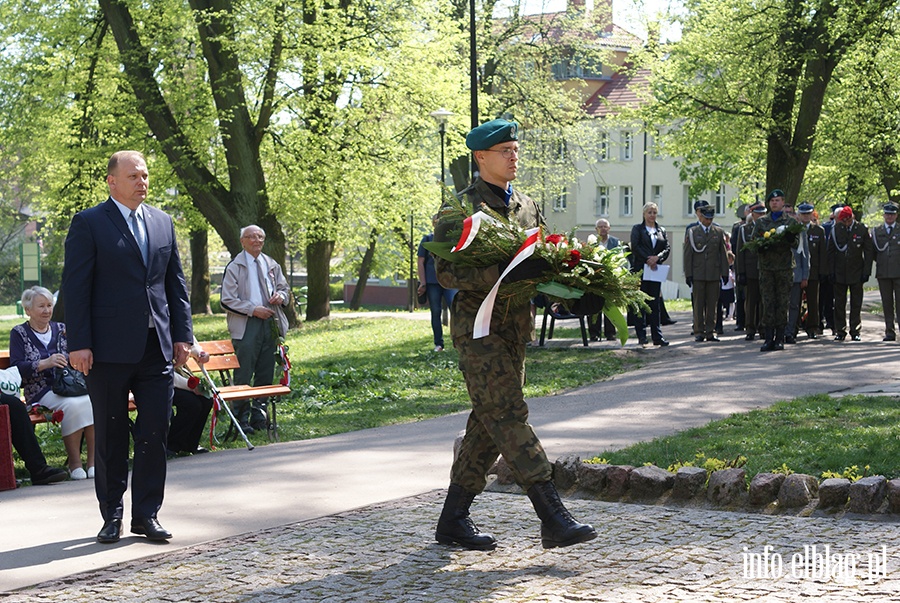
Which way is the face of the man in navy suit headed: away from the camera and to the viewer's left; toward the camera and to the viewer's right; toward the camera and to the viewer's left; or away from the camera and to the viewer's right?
toward the camera and to the viewer's right

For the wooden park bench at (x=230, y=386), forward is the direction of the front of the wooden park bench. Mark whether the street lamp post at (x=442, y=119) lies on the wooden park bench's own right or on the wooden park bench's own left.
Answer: on the wooden park bench's own left

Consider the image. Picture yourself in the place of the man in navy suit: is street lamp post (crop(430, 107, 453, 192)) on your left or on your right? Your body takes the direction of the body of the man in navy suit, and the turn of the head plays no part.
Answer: on your left

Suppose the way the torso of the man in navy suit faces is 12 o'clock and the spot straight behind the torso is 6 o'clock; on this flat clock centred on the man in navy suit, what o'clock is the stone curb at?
The stone curb is roughly at 11 o'clock from the man in navy suit.

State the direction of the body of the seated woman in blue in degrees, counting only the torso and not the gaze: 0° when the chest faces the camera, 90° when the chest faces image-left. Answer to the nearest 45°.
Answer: approximately 315°

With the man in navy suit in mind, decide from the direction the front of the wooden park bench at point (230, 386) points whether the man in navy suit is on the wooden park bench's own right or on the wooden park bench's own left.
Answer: on the wooden park bench's own right

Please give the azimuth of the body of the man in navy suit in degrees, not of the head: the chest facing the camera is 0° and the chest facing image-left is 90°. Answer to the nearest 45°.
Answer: approximately 315°

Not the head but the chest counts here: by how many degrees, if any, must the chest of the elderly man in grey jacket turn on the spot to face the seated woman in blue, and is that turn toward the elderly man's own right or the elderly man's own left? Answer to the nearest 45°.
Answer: approximately 90° to the elderly man's own right

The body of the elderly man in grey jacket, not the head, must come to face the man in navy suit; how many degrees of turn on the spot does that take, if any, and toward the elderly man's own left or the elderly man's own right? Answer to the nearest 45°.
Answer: approximately 45° to the elderly man's own right
